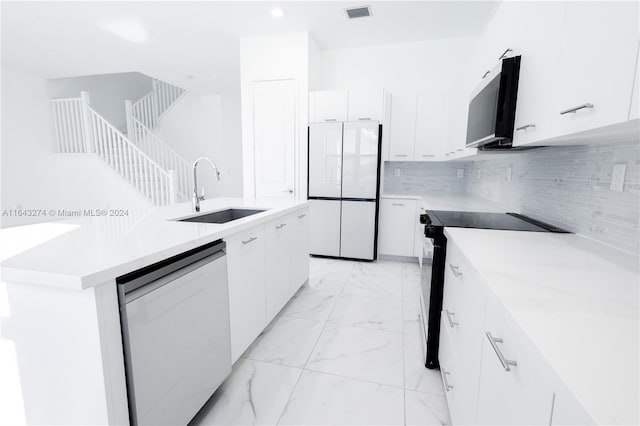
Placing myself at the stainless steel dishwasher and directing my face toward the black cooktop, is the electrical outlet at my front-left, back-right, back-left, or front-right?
front-right

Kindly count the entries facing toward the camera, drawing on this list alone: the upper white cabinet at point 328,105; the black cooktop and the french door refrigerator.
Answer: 2

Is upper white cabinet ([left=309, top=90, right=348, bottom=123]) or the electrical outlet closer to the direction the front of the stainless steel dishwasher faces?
the electrical outlet

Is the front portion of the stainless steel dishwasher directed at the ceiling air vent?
no

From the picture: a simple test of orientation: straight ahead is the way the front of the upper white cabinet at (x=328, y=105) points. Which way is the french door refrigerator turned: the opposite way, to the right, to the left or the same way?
the same way

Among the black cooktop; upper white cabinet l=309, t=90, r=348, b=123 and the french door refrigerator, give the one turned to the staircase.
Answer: the black cooktop

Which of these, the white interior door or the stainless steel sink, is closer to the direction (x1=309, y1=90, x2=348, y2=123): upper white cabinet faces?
the stainless steel sink

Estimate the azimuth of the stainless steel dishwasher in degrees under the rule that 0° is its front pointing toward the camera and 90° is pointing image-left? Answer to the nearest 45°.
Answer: approximately 315°

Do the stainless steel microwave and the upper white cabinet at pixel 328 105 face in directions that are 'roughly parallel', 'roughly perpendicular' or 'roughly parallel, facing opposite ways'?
roughly perpendicular

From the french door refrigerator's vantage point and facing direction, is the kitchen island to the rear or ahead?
ahead

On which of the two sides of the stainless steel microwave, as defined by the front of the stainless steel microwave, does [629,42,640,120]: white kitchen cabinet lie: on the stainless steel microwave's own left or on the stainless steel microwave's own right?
on the stainless steel microwave's own left

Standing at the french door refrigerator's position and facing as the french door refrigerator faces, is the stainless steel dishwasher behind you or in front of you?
in front

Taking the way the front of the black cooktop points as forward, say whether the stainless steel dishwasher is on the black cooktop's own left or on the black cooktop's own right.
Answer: on the black cooktop's own left

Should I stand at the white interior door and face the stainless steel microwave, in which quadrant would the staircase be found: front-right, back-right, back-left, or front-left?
back-right

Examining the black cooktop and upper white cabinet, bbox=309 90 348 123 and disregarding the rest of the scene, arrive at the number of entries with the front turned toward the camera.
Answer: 1

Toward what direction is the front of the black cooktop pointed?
to the viewer's left

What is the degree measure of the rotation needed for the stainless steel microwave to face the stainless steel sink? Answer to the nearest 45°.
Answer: approximately 45° to its right

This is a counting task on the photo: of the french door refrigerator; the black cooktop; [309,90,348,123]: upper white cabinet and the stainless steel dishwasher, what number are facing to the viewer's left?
1

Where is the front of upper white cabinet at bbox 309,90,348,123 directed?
toward the camera

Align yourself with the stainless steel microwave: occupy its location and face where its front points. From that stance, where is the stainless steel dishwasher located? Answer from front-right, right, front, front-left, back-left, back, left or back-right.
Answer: front

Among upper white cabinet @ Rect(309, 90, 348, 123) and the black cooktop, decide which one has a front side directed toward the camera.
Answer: the upper white cabinet

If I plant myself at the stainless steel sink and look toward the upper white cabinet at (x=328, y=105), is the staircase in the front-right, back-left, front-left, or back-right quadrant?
front-left
